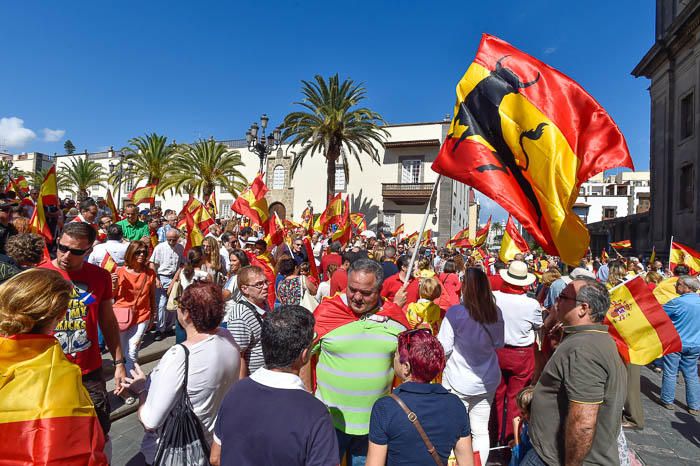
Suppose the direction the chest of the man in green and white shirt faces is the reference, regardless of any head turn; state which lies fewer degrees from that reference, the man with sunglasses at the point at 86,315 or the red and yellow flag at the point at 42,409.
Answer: the red and yellow flag

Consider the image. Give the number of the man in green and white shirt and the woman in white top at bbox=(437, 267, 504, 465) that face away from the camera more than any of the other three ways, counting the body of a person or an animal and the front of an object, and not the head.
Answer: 1

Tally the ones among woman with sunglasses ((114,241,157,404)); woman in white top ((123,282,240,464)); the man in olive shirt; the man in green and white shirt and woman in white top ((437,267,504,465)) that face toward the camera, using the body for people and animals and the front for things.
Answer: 2

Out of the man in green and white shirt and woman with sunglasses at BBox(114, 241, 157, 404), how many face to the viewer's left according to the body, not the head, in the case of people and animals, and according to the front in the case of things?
0

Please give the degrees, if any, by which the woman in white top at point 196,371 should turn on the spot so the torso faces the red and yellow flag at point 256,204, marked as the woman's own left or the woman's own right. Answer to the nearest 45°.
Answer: approximately 45° to the woman's own right

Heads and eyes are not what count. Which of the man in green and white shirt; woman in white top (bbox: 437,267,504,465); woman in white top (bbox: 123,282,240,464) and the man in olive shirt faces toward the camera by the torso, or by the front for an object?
the man in green and white shirt

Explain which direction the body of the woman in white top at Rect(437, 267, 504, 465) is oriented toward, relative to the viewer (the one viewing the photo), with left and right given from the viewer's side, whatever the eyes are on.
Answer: facing away from the viewer

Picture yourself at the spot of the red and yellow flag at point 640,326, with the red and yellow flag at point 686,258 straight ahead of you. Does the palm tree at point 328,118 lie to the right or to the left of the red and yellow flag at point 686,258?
left

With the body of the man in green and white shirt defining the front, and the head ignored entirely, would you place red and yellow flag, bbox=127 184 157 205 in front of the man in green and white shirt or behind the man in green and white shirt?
behind

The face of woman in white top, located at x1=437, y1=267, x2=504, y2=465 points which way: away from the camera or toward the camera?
away from the camera

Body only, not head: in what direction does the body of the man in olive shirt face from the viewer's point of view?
to the viewer's left

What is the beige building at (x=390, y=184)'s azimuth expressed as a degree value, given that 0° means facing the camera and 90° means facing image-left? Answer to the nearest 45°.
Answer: approximately 45°

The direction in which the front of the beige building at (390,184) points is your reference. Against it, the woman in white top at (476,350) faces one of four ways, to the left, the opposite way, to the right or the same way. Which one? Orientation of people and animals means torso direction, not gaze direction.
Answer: the opposite way
